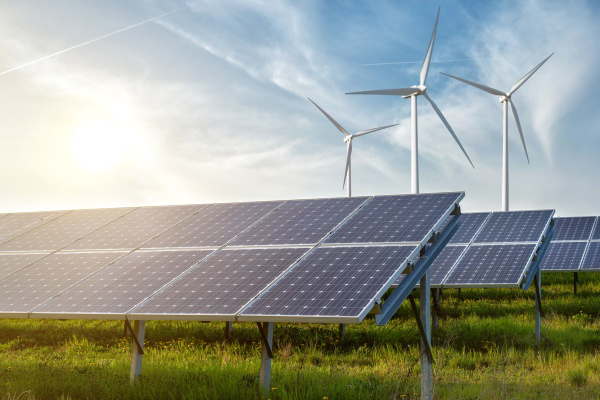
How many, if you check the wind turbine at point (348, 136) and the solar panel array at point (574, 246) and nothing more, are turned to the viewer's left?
0

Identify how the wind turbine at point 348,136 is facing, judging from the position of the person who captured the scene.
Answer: facing the viewer and to the right of the viewer

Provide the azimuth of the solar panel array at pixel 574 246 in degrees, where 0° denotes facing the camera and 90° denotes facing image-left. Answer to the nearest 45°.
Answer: approximately 0°

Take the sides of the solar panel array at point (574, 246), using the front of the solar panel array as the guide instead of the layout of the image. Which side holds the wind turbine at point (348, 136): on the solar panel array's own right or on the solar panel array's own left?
on the solar panel array's own right

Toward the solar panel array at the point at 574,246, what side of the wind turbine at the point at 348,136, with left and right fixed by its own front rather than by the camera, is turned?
front
